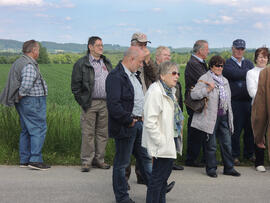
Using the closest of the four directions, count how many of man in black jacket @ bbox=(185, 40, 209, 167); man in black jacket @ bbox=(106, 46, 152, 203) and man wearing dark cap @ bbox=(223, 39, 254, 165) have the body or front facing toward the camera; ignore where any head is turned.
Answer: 1

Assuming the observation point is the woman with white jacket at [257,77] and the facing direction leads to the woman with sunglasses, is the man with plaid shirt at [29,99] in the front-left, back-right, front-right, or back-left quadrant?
front-right

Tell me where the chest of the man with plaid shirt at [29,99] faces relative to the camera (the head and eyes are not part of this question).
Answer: to the viewer's right

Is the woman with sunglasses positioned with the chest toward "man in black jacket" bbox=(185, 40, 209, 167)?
no

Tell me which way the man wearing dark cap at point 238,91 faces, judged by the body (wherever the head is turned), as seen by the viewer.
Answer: toward the camera

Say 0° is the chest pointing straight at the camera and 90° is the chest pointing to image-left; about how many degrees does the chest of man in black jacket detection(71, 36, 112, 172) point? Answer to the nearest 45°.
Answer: approximately 315°

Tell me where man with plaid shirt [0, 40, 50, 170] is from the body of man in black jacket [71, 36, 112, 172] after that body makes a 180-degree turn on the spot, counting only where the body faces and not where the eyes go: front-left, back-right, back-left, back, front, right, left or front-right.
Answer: front-left

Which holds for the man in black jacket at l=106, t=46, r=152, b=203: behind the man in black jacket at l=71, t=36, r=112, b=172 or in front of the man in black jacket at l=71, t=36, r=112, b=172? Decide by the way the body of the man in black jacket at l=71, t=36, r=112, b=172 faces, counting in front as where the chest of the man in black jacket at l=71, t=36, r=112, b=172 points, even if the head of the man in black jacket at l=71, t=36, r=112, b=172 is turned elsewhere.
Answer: in front
